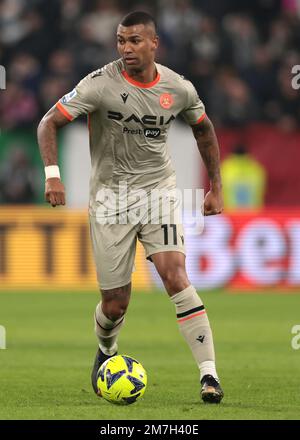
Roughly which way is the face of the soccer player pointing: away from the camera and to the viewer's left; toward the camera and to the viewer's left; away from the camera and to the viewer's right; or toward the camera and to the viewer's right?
toward the camera and to the viewer's left

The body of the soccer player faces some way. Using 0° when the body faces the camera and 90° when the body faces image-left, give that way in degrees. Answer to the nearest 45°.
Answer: approximately 0°
